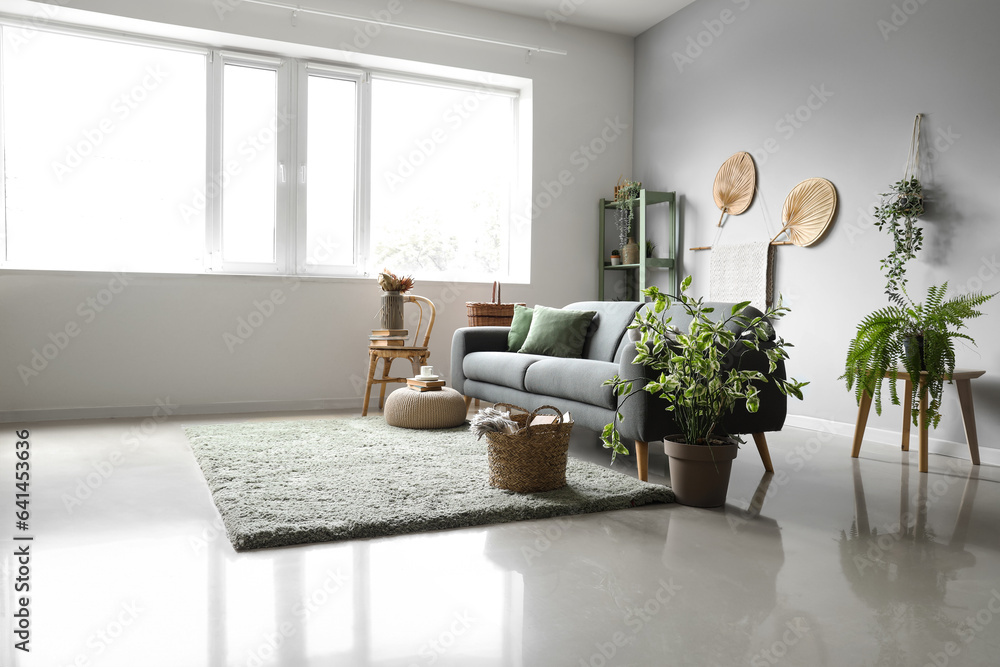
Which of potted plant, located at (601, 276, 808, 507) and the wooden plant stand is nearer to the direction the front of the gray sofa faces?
the potted plant

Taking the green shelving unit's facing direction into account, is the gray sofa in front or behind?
in front

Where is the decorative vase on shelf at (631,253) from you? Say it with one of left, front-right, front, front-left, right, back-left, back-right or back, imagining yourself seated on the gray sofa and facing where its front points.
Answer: back-right

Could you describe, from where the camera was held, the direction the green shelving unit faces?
facing the viewer and to the left of the viewer

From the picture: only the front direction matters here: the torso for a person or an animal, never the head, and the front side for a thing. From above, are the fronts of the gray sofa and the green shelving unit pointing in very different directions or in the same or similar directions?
same or similar directions

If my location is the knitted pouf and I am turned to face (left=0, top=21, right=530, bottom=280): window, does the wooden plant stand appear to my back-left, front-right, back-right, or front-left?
back-right

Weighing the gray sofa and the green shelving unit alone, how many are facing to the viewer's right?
0

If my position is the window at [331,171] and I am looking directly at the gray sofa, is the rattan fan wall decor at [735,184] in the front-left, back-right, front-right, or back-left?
front-left

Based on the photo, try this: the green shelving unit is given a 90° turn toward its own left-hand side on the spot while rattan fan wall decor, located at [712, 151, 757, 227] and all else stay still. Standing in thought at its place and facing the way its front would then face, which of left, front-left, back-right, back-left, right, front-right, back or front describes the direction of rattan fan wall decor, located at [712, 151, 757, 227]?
front

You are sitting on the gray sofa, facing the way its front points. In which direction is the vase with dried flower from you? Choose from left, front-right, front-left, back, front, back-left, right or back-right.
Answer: right

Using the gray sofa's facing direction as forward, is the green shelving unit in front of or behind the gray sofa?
behind

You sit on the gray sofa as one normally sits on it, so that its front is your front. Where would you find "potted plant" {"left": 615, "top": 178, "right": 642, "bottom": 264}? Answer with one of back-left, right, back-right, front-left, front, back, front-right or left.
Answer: back-right

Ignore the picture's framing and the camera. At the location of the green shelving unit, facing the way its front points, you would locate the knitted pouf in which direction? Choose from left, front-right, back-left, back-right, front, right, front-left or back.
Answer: front

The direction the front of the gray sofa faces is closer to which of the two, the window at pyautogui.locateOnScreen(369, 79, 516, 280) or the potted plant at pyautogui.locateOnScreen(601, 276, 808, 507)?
the potted plant
